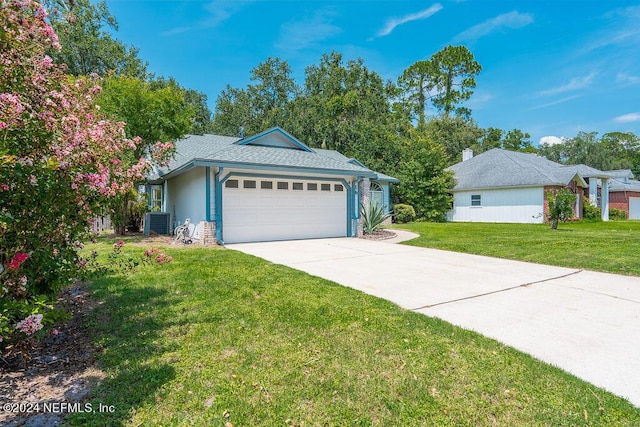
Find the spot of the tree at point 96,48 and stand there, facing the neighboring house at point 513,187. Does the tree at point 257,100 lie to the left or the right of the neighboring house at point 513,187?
left

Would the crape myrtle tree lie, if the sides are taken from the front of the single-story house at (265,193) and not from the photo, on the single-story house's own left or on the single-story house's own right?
on the single-story house's own right

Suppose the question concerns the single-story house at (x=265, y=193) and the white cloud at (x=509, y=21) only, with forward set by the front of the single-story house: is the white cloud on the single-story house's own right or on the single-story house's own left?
on the single-story house's own left

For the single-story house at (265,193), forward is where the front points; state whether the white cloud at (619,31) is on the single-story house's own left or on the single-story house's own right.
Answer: on the single-story house's own left

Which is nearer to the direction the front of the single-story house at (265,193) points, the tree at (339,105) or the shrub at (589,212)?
the shrub

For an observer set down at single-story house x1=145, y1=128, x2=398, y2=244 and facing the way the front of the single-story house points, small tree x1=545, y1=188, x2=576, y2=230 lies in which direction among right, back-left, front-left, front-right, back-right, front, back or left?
front-left

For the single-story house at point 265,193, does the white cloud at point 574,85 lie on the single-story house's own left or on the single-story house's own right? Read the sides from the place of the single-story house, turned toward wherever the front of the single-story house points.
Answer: on the single-story house's own left

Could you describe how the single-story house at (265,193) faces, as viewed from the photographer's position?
facing the viewer and to the right of the viewer

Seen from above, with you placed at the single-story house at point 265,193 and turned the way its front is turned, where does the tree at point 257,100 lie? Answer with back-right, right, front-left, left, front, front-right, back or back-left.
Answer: back-left

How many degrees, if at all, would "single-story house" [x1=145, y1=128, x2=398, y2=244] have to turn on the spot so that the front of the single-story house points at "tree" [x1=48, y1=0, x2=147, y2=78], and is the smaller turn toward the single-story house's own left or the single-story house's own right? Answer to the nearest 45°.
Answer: approximately 180°
